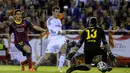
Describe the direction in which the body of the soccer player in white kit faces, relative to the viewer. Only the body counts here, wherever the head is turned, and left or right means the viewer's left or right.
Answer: facing the viewer and to the right of the viewer
